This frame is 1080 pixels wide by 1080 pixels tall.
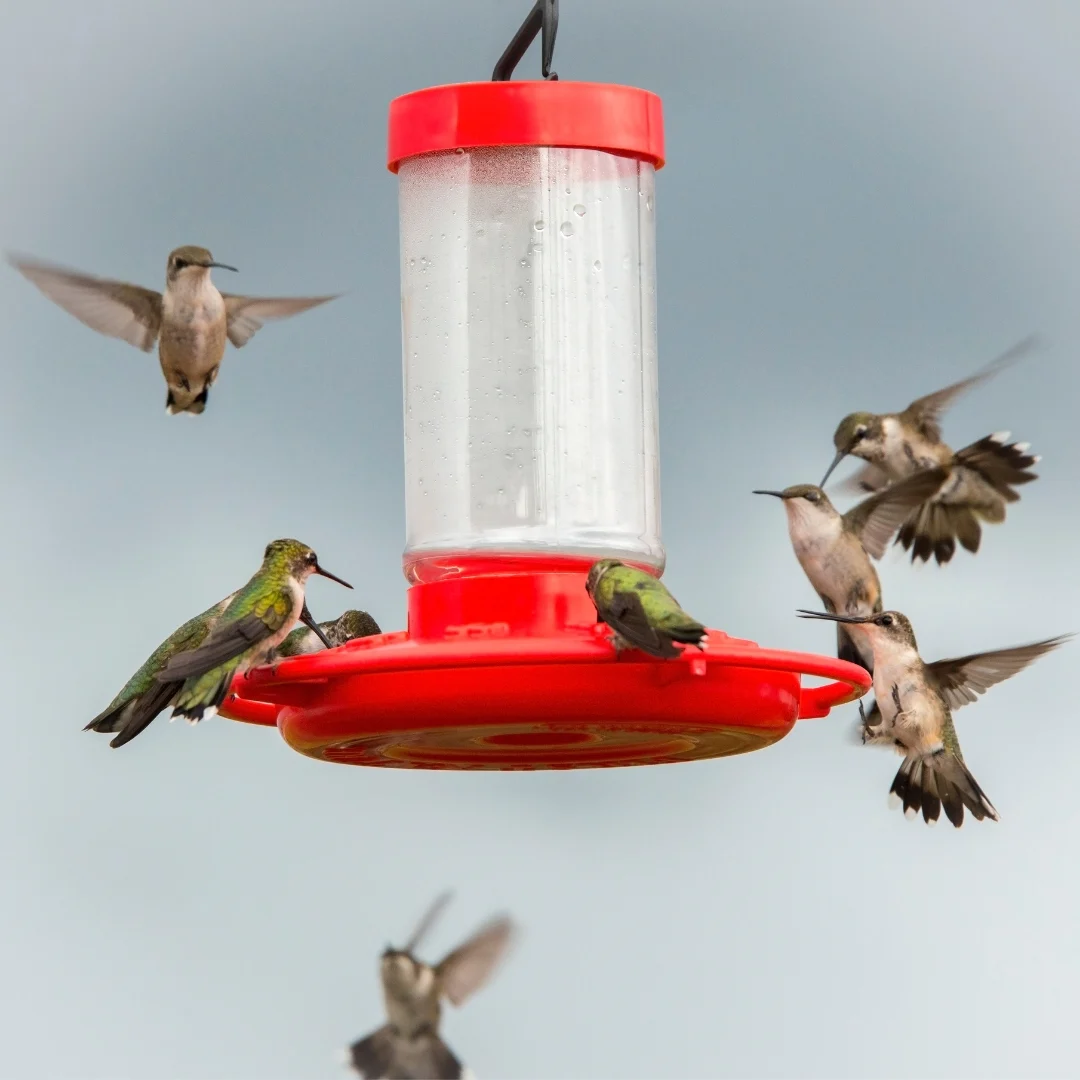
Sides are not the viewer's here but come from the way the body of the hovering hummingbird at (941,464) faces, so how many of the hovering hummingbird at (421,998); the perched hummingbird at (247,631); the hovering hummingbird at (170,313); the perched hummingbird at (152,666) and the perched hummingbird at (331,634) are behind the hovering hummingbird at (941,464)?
0

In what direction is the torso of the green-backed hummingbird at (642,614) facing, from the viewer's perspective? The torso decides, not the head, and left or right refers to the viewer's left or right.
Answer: facing away from the viewer and to the left of the viewer

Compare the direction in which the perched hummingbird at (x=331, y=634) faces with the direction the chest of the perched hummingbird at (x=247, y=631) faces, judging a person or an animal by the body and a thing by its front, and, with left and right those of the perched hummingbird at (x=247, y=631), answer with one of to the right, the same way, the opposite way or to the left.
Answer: the same way

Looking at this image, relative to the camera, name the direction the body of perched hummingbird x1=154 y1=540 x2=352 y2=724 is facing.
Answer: to the viewer's right

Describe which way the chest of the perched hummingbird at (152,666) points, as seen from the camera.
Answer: to the viewer's right

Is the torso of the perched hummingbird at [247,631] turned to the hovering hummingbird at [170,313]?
no

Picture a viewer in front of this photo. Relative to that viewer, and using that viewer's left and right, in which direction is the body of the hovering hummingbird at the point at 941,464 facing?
facing to the left of the viewer

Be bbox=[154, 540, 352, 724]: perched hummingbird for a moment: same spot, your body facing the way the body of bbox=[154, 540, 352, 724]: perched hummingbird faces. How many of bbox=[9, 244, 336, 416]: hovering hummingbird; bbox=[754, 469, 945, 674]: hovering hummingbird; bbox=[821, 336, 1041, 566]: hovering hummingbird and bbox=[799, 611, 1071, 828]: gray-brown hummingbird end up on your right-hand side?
0
